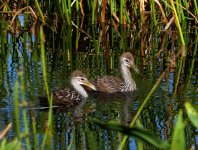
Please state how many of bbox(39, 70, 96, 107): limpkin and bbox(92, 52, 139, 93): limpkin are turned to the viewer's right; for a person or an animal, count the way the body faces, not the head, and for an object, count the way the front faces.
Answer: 2

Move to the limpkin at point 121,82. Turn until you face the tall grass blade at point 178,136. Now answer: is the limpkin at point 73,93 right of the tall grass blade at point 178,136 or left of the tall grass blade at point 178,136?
right
